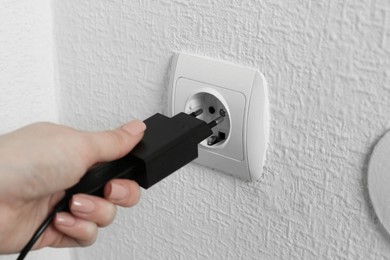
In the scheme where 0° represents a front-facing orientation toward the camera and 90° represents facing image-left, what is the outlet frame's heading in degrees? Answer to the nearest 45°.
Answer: approximately 45°
